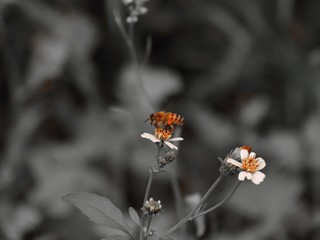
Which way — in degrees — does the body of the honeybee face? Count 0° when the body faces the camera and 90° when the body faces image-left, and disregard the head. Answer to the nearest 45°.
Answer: approximately 90°
